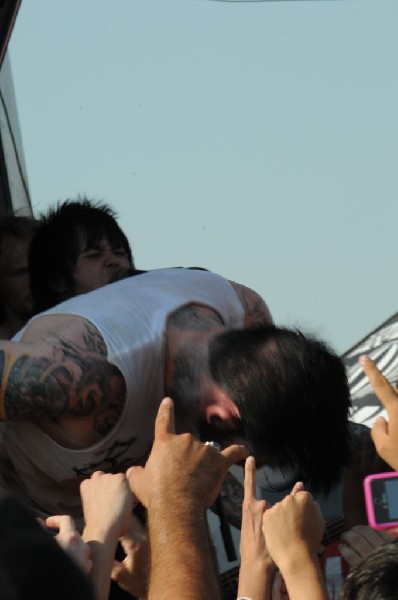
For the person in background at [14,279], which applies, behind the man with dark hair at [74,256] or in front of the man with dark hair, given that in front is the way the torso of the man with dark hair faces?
behind

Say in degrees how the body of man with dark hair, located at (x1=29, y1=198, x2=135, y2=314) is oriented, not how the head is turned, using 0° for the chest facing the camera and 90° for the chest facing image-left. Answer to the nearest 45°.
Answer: approximately 315°

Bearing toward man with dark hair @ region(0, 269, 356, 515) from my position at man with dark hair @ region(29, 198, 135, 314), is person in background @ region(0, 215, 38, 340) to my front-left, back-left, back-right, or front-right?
back-right

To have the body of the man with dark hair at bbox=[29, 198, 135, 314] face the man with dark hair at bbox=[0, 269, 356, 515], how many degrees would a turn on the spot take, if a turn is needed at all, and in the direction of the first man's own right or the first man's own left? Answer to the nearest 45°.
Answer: approximately 45° to the first man's own right

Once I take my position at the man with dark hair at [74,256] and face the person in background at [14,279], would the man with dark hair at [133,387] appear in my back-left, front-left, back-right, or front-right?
back-left

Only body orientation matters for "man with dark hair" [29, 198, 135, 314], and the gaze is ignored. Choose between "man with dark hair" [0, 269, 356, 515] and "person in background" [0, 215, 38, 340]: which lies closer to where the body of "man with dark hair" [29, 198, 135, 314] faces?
the man with dark hair
